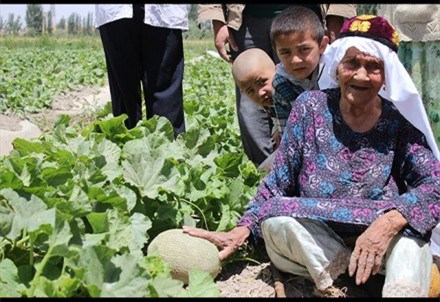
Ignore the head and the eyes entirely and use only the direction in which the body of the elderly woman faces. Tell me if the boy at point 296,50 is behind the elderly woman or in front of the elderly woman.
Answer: behind

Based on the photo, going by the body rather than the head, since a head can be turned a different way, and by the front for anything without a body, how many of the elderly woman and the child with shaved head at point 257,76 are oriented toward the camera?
2

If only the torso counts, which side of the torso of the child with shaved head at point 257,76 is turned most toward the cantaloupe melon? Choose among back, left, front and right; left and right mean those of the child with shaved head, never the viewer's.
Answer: front

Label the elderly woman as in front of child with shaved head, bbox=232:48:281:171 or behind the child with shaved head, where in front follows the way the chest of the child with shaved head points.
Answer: in front

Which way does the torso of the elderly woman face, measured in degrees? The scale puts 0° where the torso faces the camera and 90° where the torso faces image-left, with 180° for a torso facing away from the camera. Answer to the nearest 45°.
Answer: approximately 0°

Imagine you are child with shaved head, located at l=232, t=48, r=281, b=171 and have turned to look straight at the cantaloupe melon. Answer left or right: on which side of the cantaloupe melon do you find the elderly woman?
left

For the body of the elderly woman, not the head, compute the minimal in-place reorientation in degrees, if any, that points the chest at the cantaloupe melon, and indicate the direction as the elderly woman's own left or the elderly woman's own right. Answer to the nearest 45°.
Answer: approximately 90° to the elderly woman's own right

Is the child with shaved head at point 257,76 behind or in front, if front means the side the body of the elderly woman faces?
behind

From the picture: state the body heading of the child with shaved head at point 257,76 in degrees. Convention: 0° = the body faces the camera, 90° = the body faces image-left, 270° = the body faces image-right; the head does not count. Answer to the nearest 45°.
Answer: approximately 0°
